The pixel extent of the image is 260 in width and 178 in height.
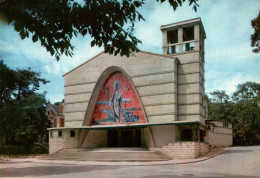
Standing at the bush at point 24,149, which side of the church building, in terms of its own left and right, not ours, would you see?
right

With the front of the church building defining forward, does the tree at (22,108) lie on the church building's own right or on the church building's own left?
on the church building's own right

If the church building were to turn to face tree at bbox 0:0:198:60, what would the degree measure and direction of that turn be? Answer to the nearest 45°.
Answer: approximately 45° to its left

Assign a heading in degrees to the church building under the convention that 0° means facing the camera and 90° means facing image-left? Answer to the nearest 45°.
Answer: approximately 45°

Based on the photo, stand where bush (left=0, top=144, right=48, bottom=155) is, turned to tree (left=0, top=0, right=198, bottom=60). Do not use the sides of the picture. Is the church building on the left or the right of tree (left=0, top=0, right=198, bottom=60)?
left
